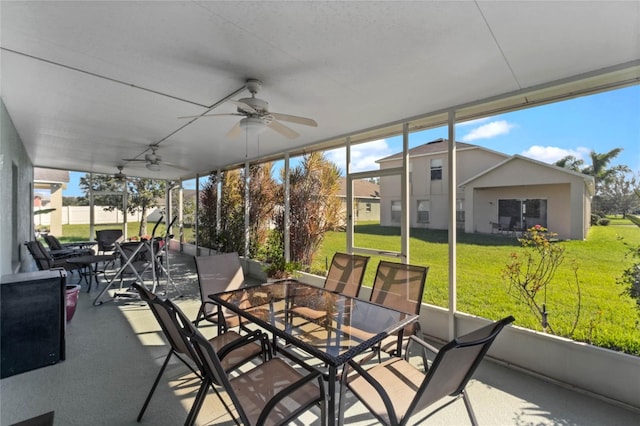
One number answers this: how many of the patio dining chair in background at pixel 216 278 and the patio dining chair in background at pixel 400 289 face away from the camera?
0

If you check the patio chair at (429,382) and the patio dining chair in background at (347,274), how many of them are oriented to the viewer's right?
0

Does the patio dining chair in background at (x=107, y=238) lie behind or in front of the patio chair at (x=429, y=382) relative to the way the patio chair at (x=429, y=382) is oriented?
in front

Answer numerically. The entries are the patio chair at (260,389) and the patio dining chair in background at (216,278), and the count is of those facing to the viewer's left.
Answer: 0

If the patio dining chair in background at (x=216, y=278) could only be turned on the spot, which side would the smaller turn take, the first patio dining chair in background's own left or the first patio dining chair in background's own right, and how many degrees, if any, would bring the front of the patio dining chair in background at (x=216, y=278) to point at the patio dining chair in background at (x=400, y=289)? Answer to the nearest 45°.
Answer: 0° — it already faces it

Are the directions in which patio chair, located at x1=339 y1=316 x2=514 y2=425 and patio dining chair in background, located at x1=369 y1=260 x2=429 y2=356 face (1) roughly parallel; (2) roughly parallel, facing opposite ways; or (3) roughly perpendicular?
roughly perpendicular

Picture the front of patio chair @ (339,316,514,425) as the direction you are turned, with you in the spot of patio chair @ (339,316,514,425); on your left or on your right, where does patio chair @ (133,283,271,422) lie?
on your left

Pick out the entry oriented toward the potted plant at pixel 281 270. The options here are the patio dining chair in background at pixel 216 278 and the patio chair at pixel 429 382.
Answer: the patio chair

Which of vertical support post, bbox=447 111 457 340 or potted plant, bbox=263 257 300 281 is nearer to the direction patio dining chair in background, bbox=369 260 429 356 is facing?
the potted plant

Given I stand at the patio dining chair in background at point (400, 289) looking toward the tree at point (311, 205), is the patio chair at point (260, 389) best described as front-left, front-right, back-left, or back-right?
back-left

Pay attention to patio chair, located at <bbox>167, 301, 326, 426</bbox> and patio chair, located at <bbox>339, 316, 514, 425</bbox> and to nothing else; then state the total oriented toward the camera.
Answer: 0

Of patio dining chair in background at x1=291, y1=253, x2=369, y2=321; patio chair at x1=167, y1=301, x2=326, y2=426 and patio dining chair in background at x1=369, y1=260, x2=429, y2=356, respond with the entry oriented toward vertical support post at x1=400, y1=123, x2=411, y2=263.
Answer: the patio chair

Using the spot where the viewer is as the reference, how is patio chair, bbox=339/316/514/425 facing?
facing away from the viewer and to the left of the viewer

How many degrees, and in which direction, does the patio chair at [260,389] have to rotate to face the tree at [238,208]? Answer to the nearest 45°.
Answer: approximately 45° to its left

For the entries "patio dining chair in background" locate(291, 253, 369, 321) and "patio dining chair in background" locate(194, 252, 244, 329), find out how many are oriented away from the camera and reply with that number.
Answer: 0

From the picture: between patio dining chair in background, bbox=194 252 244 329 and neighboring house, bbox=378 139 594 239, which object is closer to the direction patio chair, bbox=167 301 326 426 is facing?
the neighboring house
